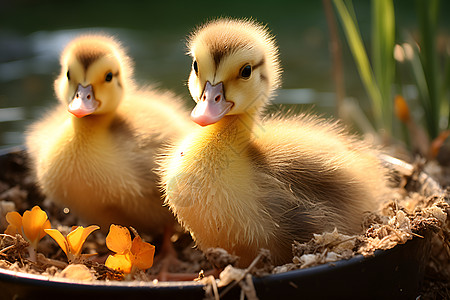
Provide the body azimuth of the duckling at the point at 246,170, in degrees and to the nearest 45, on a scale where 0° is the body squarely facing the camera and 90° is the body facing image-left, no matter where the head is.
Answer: approximately 45°

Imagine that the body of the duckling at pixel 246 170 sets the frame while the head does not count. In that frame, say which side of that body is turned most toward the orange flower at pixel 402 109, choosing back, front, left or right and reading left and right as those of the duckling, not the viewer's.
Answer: back

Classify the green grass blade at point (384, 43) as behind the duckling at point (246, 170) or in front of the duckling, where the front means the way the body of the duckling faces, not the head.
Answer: behind

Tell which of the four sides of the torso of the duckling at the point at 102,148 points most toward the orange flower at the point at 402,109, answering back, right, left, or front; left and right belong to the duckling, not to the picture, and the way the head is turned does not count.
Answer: back

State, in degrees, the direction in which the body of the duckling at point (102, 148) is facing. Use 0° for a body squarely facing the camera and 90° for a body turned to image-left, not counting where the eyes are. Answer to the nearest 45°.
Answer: approximately 45°

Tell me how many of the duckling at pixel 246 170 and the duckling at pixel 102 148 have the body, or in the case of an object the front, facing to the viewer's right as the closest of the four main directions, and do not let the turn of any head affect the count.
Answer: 0
